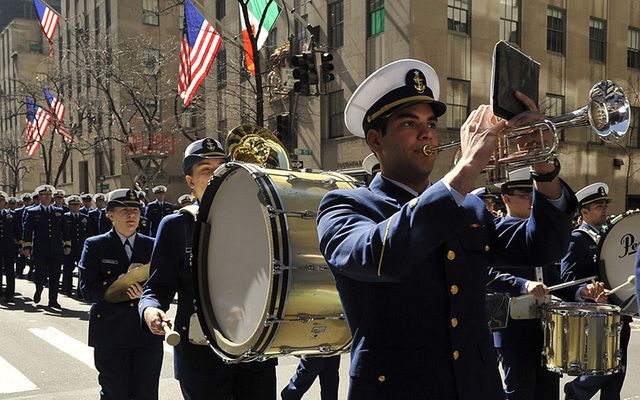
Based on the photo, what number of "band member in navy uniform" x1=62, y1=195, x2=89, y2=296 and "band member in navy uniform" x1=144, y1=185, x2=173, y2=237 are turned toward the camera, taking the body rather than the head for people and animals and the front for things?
2

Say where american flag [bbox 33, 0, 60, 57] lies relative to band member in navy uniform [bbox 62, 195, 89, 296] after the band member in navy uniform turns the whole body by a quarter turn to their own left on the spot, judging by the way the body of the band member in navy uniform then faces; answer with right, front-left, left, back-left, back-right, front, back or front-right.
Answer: left

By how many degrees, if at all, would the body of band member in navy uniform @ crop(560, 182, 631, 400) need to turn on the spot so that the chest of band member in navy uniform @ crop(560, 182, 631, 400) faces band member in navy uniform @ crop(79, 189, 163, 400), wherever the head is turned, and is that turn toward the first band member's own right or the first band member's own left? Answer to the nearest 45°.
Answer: approximately 90° to the first band member's own right

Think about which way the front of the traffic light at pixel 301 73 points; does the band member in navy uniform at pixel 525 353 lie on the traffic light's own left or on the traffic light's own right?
on the traffic light's own left

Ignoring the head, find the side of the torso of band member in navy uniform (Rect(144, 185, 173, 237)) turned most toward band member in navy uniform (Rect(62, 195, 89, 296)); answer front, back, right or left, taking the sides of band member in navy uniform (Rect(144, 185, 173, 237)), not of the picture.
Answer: right

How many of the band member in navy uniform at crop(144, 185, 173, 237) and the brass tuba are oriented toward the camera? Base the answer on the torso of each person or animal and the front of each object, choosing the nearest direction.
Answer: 2

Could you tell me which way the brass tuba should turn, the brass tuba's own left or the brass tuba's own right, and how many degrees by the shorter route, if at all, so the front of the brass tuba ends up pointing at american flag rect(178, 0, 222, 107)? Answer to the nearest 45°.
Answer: approximately 180°

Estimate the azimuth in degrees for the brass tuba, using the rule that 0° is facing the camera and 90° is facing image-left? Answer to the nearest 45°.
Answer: approximately 0°
